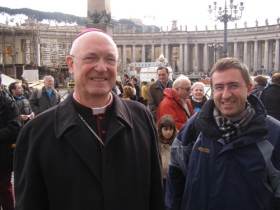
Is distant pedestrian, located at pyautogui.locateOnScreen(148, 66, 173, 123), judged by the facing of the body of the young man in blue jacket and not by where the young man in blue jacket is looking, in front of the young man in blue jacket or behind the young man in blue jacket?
behind

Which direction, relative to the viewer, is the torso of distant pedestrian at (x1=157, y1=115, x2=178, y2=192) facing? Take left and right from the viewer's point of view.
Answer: facing the viewer

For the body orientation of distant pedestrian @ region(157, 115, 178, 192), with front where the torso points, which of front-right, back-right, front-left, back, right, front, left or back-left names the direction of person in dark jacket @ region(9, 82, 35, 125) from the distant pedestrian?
back-right
